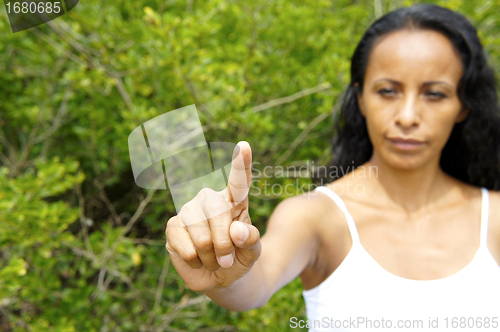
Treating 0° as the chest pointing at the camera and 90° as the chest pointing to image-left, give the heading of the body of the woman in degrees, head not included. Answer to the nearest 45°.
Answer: approximately 0°
